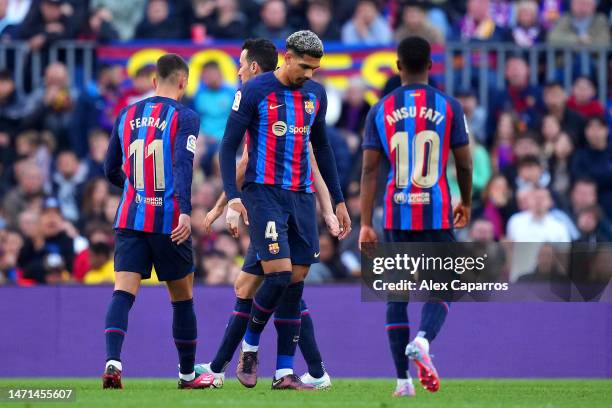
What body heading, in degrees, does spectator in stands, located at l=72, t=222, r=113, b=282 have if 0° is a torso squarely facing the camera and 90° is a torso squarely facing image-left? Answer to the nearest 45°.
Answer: approximately 0°

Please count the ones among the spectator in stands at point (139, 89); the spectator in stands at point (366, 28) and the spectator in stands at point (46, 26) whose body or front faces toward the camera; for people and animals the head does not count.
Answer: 3

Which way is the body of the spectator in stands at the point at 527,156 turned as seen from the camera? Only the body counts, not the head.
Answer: toward the camera

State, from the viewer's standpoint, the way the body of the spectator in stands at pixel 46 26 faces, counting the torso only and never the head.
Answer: toward the camera

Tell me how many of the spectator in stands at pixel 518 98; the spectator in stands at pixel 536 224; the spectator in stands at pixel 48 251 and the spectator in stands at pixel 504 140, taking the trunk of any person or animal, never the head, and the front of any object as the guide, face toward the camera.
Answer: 4

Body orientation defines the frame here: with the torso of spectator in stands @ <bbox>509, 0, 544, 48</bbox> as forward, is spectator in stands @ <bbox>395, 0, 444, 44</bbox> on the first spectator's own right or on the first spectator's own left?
on the first spectator's own right

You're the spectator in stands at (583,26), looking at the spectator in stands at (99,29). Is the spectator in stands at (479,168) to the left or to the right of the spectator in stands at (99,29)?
left

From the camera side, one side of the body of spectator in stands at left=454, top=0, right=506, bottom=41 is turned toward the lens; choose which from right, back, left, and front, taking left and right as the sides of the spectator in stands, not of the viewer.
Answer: front

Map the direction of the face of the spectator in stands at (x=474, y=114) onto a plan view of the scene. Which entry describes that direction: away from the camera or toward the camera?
toward the camera

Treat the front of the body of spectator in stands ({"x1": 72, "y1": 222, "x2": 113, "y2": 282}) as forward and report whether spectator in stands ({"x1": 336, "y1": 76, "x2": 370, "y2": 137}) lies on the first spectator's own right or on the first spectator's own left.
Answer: on the first spectator's own left

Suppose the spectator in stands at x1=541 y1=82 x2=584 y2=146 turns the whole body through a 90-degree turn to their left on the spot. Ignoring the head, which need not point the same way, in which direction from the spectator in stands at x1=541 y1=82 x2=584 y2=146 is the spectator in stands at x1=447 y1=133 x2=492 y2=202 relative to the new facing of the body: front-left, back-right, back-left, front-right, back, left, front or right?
back-right
